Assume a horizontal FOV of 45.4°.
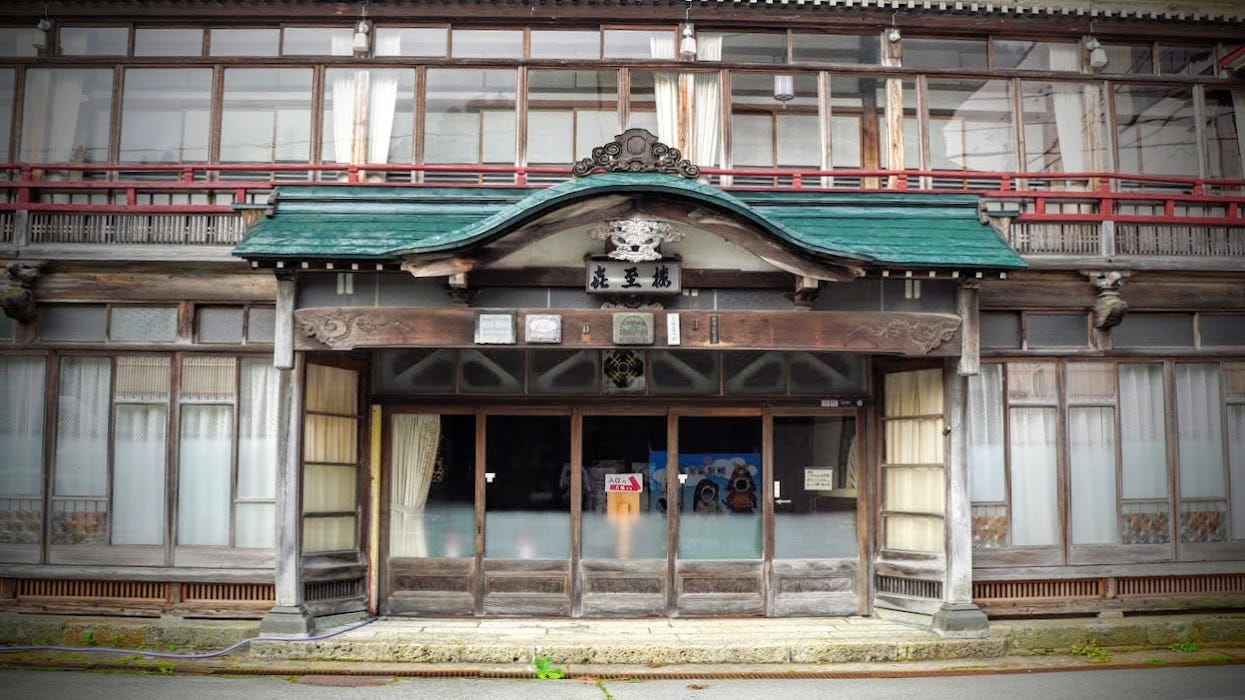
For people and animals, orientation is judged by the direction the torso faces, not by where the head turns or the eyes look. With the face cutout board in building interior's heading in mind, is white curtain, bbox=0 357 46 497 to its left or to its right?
on its right

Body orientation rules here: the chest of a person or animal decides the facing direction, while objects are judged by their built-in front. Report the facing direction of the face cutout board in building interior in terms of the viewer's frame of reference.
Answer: facing the viewer

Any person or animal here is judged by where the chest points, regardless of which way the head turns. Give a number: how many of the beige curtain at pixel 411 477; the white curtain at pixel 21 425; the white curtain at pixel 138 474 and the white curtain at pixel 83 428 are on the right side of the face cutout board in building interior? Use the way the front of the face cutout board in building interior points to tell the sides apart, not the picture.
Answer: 4

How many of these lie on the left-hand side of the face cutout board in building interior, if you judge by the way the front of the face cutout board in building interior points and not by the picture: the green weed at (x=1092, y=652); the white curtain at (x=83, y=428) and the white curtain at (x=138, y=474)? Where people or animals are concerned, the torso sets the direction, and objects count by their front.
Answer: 1

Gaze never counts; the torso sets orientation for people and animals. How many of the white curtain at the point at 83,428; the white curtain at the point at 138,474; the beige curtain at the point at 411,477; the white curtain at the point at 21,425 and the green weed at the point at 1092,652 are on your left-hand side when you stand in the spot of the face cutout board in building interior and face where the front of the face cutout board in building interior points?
1

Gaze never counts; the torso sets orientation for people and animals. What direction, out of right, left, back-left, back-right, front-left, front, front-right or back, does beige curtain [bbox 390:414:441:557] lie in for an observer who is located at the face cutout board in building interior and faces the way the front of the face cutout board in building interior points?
right

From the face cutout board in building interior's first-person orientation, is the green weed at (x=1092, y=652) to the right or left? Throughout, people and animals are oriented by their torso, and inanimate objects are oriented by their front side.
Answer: on its left

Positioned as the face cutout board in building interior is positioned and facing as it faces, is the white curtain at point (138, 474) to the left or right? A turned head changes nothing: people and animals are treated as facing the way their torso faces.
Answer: on its right

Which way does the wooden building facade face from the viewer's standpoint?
toward the camera

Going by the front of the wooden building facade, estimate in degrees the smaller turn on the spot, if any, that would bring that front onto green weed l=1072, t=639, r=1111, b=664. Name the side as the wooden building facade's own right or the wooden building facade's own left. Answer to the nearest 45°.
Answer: approximately 90° to the wooden building facade's own left

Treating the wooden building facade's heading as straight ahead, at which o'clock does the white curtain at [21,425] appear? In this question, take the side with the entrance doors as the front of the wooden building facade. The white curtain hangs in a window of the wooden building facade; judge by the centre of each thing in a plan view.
The white curtain is roughly at 3 o'clock from the wooden building facade.
